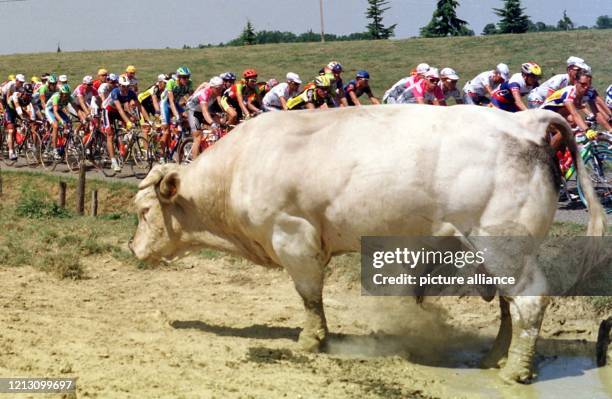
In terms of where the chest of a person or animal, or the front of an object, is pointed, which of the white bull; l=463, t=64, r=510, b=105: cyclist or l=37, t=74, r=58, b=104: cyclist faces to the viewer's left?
the white bull

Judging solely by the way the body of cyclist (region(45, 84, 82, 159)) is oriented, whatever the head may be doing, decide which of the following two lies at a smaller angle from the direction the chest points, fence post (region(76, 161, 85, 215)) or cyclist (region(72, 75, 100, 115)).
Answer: the fence post
